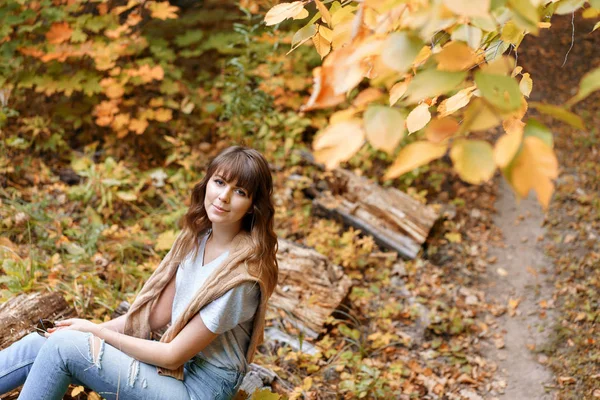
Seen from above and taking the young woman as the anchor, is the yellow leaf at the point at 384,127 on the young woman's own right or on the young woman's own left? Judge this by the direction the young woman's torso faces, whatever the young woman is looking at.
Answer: on the young woman's own left

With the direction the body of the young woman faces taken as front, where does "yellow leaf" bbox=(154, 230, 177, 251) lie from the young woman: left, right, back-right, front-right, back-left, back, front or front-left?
back-right

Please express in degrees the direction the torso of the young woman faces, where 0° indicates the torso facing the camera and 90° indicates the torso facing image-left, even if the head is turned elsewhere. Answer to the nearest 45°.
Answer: approximately 45°

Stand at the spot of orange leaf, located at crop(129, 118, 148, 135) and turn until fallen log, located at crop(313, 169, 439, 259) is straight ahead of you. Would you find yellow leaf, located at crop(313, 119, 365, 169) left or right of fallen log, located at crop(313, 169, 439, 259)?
right

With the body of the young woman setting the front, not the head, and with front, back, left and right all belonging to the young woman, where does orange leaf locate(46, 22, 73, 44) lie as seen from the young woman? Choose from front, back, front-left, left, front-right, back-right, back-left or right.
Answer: back-right

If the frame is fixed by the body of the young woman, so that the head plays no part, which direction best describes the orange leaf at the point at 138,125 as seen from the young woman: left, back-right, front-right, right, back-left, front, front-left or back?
back-right

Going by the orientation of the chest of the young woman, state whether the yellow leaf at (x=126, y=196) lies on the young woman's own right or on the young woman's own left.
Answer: on the young woman's own right
